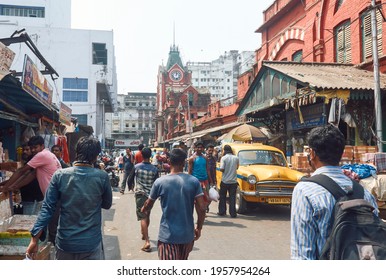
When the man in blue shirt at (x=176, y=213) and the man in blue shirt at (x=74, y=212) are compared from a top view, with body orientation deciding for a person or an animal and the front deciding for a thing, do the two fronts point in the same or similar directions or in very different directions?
same or similar directions

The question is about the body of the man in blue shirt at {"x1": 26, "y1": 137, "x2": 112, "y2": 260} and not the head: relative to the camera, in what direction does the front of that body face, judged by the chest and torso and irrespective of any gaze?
away from the camera

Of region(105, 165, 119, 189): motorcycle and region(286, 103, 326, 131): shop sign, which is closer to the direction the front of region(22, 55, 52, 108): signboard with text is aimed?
the shop sign

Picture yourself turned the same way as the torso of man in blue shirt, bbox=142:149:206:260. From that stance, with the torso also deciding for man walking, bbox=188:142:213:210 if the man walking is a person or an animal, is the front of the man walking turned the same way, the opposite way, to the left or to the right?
the opposite way

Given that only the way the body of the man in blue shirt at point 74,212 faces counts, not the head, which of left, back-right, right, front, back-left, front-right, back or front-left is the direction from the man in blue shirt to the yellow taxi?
front-right

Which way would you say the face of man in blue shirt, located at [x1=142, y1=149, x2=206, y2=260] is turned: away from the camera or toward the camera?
away from the camera

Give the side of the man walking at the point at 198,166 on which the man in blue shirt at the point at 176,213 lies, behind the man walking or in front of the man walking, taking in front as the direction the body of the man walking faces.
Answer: in front

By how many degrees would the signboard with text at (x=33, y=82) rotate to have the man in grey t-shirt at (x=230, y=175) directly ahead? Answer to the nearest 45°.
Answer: approximately 45° to its left

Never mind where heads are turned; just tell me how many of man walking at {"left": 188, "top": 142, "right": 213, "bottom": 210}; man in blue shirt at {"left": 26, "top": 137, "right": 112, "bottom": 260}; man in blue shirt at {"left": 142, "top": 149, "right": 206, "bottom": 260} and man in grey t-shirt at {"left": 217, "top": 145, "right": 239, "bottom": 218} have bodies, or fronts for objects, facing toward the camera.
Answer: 1

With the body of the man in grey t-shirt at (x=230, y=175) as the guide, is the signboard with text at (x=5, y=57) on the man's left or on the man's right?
on the man's left

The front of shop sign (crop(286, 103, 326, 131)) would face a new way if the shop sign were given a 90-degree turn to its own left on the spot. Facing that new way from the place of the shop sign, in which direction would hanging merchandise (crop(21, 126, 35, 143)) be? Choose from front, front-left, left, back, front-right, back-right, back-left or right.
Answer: right

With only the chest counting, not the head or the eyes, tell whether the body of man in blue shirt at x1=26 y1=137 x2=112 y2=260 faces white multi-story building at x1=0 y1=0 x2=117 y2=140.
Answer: yes

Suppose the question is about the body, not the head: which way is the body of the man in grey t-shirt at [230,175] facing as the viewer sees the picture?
away from the camera

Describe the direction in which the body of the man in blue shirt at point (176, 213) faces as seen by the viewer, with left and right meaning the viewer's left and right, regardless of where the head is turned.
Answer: facing away from the viewer

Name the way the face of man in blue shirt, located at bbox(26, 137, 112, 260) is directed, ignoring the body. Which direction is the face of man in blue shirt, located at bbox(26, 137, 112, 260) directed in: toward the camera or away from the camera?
away from the camera

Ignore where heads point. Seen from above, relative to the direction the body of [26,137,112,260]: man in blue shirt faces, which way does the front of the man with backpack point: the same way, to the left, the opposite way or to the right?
the same way

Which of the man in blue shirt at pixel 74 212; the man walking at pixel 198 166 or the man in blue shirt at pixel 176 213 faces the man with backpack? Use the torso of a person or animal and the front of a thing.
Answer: the man walking

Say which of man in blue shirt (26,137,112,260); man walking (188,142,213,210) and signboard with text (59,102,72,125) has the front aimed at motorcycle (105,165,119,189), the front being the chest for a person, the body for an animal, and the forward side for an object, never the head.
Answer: the man in blue shirt
